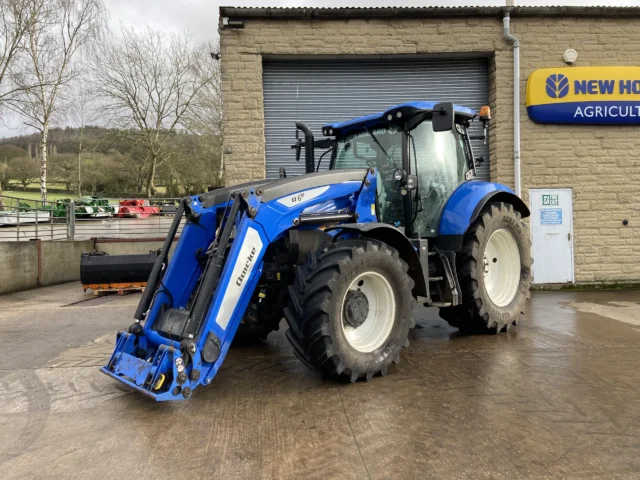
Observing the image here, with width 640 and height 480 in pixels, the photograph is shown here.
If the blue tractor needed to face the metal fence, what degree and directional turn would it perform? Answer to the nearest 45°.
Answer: approximately 90° to its right

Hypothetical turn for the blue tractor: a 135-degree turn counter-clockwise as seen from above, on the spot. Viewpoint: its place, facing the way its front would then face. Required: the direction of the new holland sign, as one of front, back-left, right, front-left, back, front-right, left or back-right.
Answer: front-left

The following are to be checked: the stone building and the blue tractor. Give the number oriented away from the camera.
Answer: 0

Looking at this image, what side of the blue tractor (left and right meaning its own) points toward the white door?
back

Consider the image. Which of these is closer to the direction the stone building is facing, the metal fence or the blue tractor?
the blue tractor

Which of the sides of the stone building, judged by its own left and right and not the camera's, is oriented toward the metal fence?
right

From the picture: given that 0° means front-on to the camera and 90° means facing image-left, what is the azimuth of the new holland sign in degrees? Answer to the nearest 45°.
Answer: approximately 0°

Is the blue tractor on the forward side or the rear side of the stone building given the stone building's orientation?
on the forward side

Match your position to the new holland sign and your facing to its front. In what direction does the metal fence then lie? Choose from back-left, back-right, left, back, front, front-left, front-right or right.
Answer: right

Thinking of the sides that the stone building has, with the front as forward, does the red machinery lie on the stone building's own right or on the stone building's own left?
on the stone building's own right
